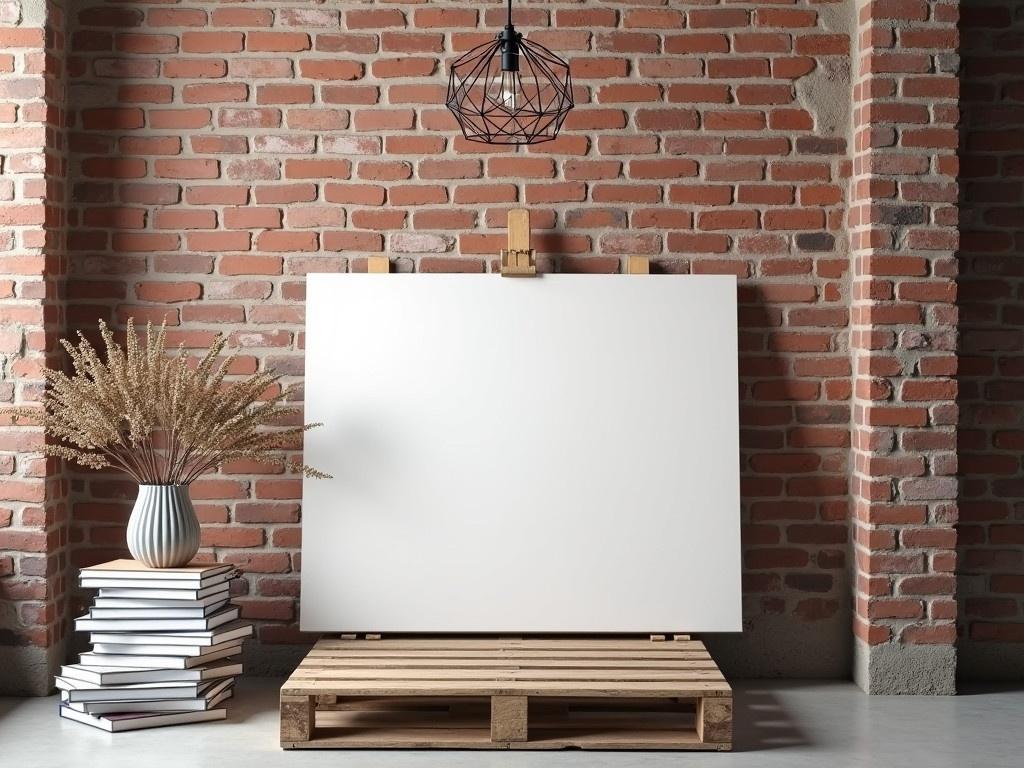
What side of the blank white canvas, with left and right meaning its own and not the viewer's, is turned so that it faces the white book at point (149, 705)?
right

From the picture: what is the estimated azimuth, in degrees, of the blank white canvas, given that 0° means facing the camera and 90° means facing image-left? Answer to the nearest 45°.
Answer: approximately 0°

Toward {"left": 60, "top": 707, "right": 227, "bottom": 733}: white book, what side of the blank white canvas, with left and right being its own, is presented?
right

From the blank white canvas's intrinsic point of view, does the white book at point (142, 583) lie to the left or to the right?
on its right

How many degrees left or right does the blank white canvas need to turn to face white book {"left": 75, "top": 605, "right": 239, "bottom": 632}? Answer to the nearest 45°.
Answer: approximately 90° to its right

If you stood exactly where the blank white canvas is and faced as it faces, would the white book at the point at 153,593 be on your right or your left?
on your right

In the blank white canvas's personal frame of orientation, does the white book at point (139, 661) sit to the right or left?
on its right

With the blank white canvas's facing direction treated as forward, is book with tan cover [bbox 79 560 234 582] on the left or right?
on its right

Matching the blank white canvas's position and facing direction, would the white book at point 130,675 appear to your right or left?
on your right

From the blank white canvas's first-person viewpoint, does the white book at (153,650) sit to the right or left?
on its right

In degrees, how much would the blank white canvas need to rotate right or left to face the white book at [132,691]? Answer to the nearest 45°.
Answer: approximately 90° to its right
